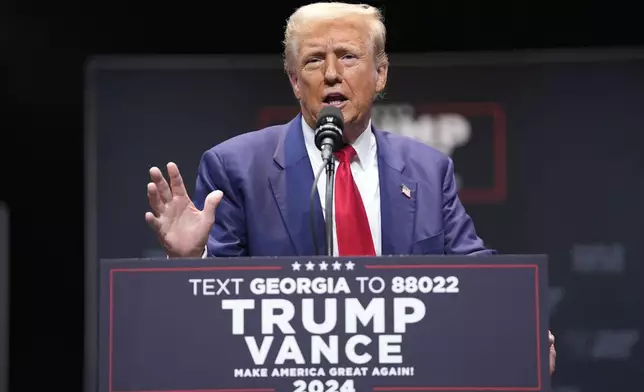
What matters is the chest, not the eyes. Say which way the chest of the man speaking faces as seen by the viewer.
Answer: toward the camera

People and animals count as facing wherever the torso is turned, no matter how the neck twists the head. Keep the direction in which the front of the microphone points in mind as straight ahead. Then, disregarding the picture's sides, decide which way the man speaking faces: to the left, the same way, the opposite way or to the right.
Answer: the opposite way

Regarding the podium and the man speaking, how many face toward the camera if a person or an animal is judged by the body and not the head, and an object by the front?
2

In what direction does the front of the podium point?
toward the camera

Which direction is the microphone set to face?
away from the camera

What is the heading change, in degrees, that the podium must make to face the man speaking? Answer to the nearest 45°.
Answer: approximately 180°

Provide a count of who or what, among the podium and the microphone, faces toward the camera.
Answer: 1
